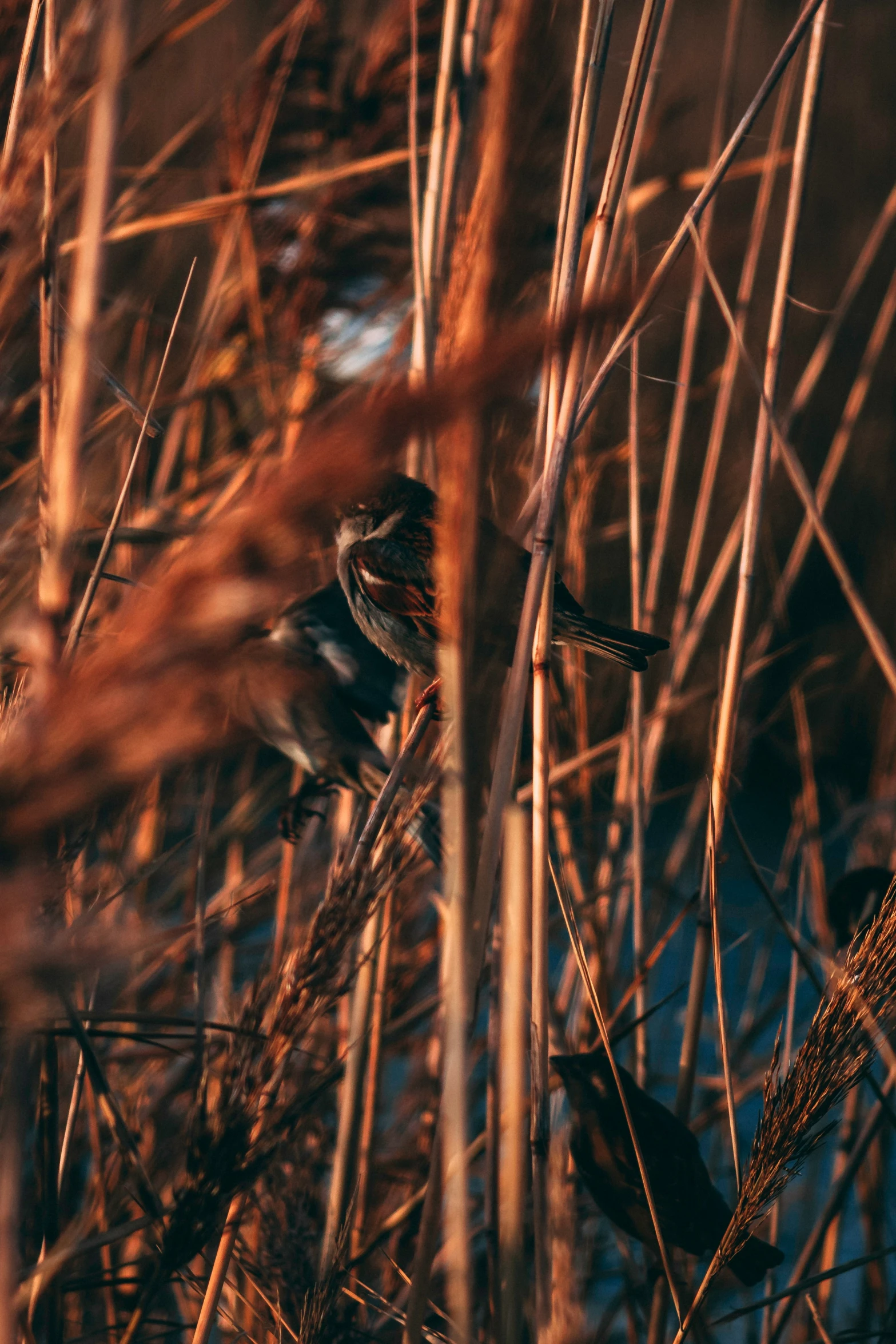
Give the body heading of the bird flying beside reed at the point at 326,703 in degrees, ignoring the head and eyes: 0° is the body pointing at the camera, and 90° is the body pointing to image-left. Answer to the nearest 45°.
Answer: approximately 90°

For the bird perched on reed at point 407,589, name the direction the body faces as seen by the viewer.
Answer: to the viewer's left

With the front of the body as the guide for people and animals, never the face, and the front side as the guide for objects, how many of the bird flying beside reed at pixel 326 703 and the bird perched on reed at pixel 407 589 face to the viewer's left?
2
